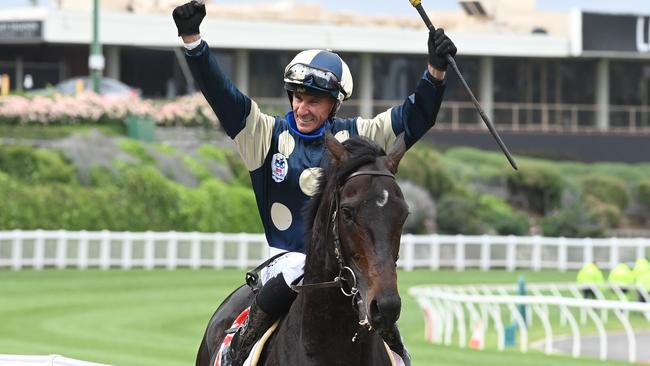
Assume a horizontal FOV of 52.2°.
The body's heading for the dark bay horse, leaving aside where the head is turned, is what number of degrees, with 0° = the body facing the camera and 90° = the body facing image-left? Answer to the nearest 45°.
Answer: approximately 315°

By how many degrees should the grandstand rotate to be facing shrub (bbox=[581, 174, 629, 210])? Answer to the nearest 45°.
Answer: approximately 45° to its left

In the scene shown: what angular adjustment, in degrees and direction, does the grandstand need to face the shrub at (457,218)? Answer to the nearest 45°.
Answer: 0° — it already faces it

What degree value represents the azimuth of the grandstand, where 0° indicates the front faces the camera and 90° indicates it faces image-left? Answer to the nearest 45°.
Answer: approximately 0°

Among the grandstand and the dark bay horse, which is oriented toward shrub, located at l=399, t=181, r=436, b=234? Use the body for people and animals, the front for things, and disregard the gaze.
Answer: the grandstand

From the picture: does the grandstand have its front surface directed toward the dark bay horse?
yes
